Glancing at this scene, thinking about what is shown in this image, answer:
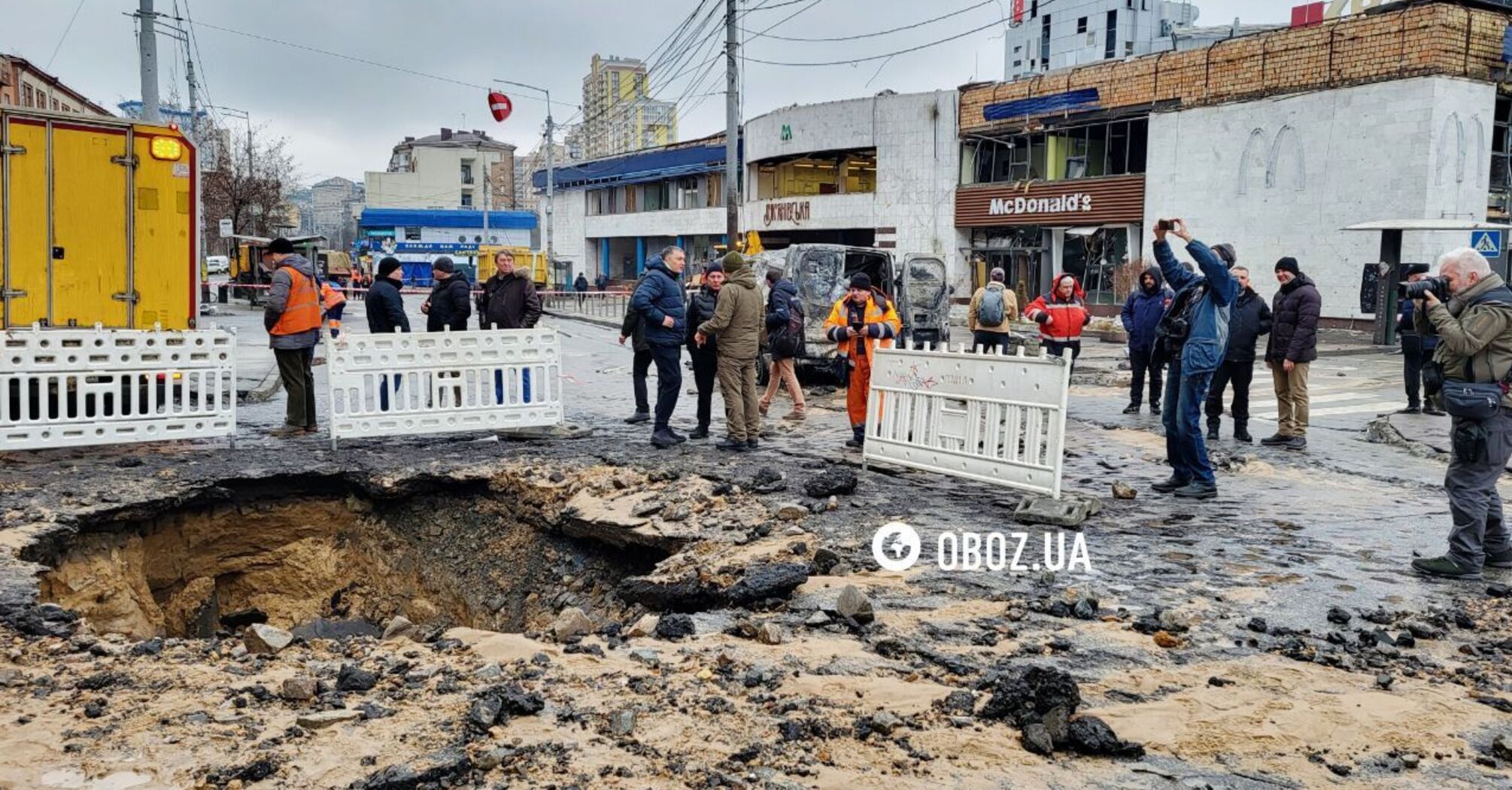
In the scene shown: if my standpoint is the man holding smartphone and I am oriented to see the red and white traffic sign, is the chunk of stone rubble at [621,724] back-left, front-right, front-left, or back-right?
back-left

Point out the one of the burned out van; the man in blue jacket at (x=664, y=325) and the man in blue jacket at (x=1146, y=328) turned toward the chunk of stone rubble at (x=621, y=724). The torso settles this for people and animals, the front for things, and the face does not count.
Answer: the man in blue jacket at (x=1146, y=328)

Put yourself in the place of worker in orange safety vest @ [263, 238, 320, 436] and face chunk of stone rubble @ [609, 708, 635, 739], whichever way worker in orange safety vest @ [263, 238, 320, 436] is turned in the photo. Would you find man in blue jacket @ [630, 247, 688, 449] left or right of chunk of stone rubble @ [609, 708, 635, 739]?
left

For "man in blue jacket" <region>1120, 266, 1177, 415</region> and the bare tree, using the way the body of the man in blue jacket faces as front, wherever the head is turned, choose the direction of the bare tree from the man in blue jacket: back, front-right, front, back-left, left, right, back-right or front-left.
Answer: back-right

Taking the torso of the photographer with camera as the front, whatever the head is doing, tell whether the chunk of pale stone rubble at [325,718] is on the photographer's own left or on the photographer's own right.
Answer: on the photographer's own left

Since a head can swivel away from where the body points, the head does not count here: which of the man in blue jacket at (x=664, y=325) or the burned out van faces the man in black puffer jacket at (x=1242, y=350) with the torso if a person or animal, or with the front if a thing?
the man in blue jacket

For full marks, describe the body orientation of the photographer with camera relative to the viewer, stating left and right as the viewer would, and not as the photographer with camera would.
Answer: facing to the left of the viewer

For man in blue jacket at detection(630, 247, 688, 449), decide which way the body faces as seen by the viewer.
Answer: to the viewer's right

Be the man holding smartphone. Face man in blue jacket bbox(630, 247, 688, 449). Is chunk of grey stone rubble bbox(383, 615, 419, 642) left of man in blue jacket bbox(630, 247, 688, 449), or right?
left
